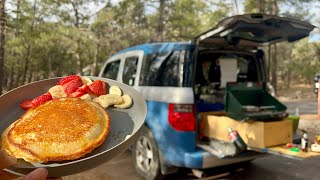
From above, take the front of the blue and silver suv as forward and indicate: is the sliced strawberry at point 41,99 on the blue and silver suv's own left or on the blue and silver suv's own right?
on the blue and silver suv's own left

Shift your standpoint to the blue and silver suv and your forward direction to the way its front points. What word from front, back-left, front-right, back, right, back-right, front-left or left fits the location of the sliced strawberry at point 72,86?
back-left

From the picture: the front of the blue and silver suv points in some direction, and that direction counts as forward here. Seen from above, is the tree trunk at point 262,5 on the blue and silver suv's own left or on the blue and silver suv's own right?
on the blue and silver suv's own right

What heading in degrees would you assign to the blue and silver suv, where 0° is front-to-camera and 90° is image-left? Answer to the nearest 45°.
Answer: approximately 135°

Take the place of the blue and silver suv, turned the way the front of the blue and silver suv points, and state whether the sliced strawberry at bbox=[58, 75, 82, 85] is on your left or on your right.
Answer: on your left

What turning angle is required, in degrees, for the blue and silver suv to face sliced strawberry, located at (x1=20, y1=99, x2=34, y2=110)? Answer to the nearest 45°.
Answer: approximately 135° to its left

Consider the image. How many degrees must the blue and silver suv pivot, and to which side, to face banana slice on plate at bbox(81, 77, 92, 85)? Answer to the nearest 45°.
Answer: approximately 135° to its left

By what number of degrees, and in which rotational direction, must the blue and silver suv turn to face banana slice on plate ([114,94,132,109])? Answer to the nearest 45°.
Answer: approximately 135° to its left

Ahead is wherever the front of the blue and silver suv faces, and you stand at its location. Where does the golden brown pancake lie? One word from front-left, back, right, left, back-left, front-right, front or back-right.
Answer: back-left

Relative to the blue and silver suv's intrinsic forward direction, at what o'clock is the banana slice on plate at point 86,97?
The banana slice on plate is roughly at 8 o'clock from the blue and silver suv.

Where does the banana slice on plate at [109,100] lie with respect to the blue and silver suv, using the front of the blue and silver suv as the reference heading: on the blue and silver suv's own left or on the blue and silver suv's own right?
on the blue and silver suv's own left

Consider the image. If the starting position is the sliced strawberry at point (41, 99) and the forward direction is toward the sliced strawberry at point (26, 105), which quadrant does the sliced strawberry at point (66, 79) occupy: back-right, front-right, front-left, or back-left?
back-right
